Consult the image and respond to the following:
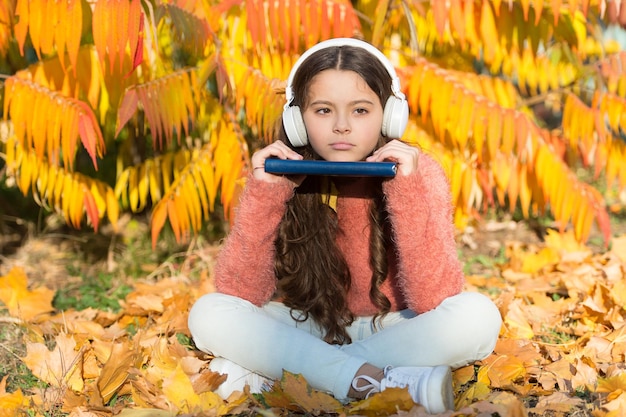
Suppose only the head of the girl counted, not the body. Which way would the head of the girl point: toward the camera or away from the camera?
toward the camera

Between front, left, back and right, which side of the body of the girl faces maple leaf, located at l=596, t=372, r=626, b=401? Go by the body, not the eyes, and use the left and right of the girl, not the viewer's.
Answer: left

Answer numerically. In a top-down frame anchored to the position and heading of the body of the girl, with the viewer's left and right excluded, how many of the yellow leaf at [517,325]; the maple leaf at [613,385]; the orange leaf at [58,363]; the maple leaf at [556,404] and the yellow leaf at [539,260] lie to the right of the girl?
1

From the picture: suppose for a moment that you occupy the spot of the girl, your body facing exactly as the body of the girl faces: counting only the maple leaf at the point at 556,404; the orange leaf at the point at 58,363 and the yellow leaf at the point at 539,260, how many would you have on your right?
1

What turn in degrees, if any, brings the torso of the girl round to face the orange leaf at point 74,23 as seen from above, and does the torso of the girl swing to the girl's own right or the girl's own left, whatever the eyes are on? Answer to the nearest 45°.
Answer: approximately 135° to the girl's own right

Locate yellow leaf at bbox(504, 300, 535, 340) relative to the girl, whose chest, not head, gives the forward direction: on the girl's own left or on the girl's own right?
on the girl's own left

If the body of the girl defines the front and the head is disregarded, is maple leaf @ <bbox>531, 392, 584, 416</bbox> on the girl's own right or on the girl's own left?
on the girl's own left

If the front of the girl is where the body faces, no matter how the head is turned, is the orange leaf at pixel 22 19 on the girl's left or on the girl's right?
on the girl's right

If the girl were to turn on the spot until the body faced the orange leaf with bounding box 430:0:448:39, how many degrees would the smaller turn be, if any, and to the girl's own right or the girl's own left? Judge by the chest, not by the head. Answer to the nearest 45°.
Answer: approximately 180°

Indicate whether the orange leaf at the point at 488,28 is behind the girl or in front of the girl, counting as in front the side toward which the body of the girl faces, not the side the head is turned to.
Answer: behind

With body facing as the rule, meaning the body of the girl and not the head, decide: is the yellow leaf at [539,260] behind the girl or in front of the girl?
behind

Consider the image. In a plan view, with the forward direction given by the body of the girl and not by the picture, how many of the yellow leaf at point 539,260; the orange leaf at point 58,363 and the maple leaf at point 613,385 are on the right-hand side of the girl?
1

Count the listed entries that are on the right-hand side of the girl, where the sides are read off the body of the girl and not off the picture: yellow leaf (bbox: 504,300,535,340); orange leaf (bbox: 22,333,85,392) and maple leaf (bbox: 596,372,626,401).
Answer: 1

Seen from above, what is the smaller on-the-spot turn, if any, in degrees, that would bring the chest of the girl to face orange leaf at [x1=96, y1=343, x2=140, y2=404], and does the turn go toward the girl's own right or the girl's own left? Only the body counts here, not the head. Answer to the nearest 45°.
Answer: approximately 90° to the girl's own right

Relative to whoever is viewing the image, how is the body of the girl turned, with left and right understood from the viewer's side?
facing the viewer

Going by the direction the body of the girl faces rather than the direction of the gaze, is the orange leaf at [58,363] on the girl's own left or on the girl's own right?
on the girl's own right

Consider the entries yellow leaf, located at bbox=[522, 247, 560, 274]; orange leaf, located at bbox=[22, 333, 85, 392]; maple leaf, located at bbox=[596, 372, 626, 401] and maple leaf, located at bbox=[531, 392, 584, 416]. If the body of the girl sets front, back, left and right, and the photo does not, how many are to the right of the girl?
1
